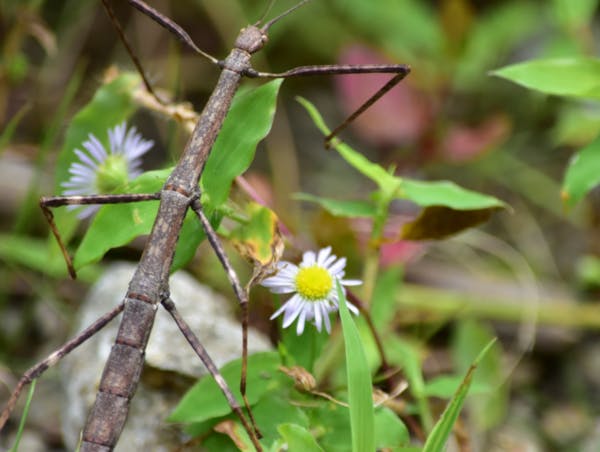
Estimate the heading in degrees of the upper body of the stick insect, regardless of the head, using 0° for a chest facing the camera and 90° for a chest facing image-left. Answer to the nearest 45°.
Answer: approximately 225°

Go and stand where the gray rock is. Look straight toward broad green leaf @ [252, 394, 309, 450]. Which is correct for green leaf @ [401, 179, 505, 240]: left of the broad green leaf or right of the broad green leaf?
left

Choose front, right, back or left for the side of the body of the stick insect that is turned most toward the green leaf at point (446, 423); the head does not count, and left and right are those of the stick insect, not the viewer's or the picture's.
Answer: right

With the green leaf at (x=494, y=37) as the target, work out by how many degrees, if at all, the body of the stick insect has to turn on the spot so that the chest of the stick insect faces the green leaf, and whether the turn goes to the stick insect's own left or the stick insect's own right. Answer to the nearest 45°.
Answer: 0° — it already faces it

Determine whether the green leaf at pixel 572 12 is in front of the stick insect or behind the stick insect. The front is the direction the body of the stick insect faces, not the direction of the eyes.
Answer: in front

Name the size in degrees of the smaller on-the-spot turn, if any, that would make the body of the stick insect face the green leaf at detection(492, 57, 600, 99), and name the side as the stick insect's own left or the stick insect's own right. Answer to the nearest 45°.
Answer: approximately 45° to the stick insect's own right

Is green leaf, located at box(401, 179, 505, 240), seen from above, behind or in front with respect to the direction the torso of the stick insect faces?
in front
